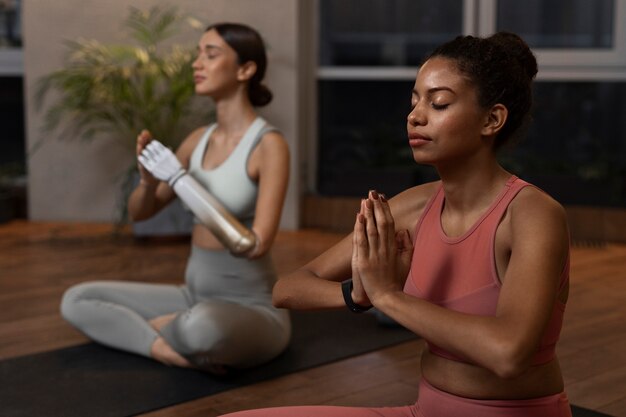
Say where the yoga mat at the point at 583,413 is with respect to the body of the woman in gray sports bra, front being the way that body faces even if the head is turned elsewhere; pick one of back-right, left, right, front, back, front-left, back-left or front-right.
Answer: left

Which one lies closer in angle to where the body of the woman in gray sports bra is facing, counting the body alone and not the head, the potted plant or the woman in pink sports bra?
the woman in pink sports bra

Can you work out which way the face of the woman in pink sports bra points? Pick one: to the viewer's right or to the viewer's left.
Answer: to the viewer's left

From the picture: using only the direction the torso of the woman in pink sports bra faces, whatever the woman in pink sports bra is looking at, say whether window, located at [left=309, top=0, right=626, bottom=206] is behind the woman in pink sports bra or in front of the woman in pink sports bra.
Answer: behind

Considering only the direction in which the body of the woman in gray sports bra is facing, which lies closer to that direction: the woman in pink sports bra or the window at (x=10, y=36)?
the woman in pink sports bra

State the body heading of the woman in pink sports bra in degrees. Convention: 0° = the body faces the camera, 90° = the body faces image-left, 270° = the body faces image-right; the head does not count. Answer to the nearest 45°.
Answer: approximately 45°

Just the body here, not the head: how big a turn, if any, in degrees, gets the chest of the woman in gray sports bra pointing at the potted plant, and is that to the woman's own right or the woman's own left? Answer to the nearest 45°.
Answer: approximately 135° to the woman's own right

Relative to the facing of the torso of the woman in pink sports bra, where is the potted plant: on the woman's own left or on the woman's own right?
on the woman's own right

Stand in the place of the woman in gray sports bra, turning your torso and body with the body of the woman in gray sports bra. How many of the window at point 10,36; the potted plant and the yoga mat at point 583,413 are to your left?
1

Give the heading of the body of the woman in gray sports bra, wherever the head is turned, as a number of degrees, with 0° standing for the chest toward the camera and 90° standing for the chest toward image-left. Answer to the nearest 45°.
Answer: approximately 45°
